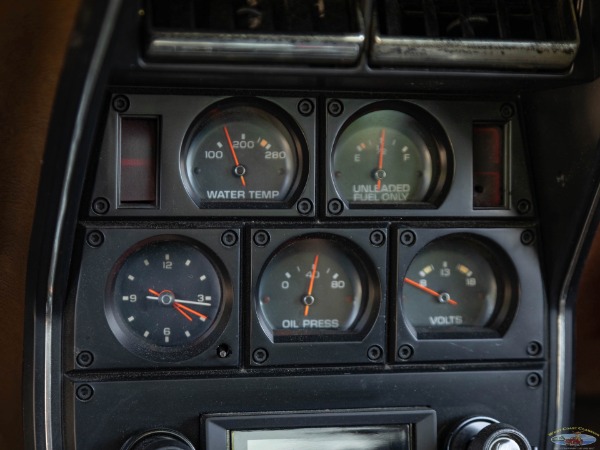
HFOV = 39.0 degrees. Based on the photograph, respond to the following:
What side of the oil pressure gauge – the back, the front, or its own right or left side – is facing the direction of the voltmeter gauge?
left

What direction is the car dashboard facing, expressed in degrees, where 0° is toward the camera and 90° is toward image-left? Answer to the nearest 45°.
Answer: approximately 0°

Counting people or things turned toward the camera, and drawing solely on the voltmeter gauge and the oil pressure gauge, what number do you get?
2

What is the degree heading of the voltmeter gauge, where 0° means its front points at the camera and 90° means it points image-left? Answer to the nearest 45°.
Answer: approximately 0°

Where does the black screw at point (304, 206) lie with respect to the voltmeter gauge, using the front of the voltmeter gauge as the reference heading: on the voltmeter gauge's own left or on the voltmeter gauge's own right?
on the voltmeter gauge's own right

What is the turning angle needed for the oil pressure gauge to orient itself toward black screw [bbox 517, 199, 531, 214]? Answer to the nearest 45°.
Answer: approximately 90° to its left

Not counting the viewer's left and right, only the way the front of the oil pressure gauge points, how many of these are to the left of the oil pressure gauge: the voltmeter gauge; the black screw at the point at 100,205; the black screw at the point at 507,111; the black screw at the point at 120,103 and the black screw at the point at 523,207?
3
